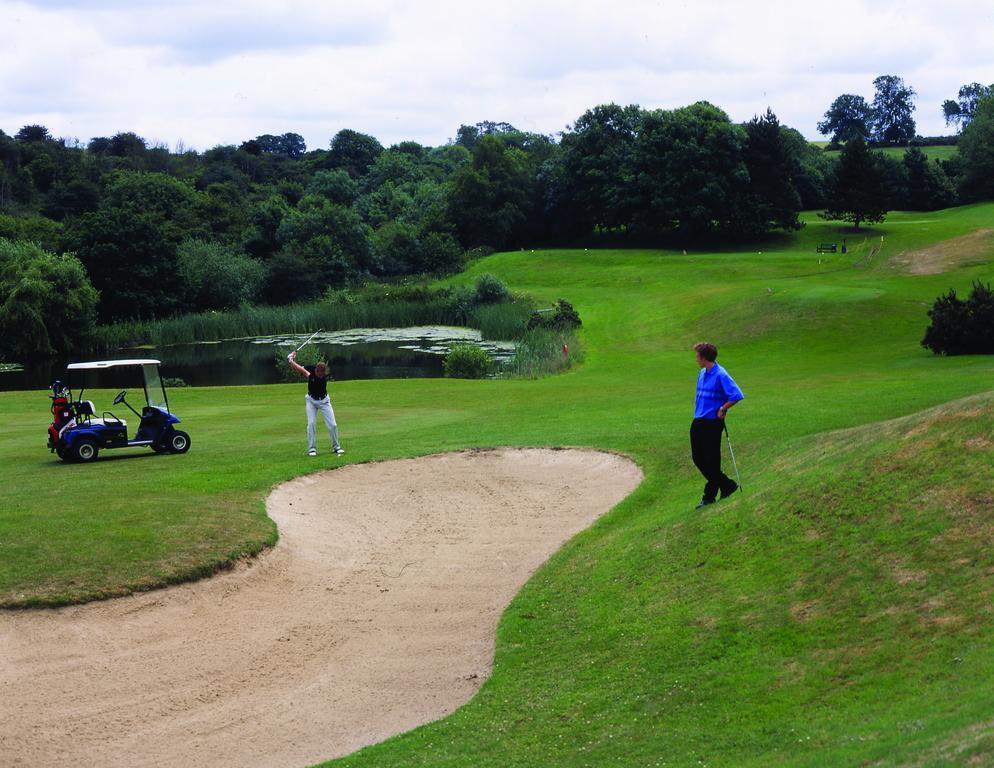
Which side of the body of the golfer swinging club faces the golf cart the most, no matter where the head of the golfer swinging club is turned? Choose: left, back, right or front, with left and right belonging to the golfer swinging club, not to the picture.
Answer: right

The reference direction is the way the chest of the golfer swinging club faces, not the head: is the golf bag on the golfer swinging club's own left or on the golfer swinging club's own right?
on the golfer swinging club's own right

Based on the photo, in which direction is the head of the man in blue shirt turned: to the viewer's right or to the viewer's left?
to the viewer's left

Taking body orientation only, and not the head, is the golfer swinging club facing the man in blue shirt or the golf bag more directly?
the man in blue shirt

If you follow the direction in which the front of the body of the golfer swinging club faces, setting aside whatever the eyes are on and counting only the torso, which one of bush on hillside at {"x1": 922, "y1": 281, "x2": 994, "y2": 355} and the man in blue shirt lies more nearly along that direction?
the man in blue shirt

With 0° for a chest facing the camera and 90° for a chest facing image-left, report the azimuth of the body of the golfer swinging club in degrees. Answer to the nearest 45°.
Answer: approximately 0°

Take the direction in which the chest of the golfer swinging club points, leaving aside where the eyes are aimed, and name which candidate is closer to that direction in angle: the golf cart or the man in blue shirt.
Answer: the man in blue shirt
